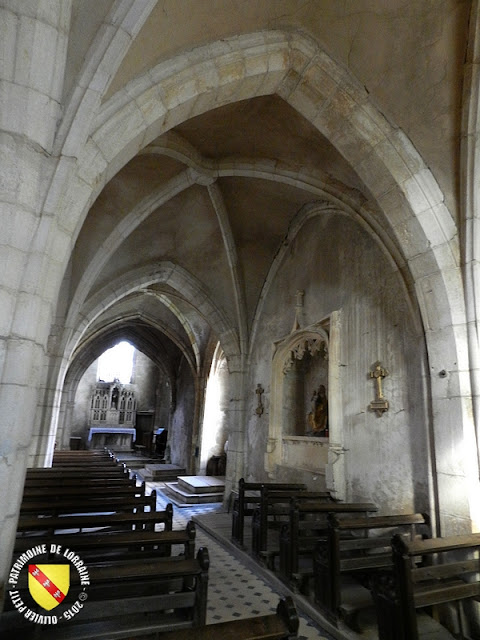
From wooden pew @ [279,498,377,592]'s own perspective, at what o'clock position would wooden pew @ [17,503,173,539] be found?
wooden pew @ [17,503,173,539] is roughly at 9 o'clock from wooden pew @ [279,498,377,592].

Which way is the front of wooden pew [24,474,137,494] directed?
away from the camera

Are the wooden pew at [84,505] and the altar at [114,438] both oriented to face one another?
yes

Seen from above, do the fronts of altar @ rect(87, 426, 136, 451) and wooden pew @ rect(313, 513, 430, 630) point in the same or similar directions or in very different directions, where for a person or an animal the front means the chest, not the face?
very different directions

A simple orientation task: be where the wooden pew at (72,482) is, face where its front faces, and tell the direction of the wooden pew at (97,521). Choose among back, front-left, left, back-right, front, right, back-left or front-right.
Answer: back

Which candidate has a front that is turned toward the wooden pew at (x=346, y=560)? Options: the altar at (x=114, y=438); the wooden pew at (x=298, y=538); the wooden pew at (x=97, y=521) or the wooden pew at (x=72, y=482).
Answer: the altar

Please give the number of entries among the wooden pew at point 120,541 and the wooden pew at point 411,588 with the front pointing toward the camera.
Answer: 0

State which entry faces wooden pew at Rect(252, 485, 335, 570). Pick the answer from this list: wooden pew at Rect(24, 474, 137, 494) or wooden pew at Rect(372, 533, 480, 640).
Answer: wooden pew at Rect(372, 533, 480, 640)

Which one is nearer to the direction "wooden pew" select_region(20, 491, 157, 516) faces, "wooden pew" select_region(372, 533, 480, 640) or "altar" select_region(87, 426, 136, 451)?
the altar

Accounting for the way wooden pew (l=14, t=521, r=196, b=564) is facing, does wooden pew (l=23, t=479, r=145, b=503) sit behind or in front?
in front

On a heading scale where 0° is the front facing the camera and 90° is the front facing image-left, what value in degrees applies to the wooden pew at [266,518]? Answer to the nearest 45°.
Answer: approximately 135°

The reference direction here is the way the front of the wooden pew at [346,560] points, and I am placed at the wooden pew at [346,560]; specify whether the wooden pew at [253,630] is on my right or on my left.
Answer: on my left

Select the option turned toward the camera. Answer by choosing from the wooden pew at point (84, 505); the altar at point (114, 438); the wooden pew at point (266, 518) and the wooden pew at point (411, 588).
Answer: the altar

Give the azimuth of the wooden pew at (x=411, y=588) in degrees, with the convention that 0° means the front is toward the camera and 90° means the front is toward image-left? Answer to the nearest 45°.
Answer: approximately 135°

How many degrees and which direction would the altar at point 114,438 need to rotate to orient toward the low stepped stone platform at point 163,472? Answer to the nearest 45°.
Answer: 0° — it already faces it

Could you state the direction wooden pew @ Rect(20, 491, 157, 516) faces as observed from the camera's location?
facing away from the viewer

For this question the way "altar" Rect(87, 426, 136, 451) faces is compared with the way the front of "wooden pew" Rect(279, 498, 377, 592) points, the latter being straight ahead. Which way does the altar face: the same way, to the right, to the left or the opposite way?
the opposite way

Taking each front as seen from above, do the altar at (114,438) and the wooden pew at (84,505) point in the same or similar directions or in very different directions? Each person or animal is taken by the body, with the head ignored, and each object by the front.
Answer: very different directions

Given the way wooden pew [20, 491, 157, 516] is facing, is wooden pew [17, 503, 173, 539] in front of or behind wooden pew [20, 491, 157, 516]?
behind
